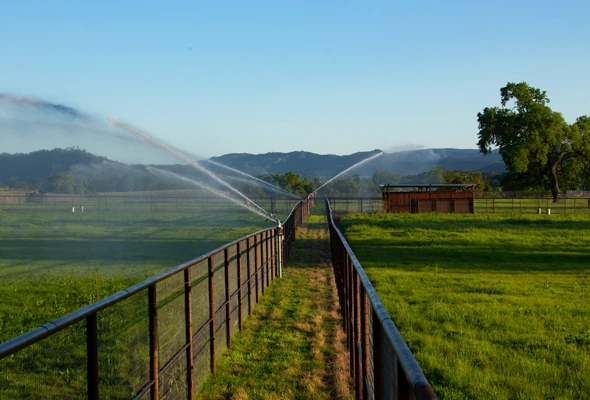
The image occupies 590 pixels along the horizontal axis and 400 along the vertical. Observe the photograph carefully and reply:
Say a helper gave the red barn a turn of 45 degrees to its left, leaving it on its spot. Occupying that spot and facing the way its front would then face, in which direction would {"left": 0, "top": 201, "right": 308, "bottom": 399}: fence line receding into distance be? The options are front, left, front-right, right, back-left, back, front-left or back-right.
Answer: front-right

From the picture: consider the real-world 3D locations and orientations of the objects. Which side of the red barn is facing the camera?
front
